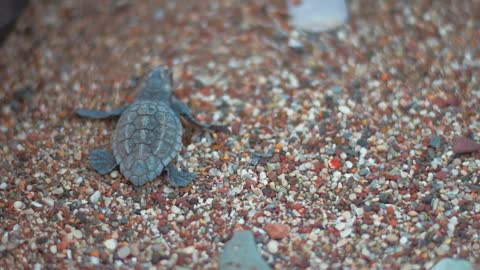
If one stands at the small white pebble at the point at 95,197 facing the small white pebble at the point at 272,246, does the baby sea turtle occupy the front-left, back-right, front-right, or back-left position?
front-left

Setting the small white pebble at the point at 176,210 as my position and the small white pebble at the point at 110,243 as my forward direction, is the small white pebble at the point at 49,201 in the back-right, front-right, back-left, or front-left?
front-right

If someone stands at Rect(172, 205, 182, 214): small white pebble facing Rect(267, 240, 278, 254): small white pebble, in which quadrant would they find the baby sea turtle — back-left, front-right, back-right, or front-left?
back-left

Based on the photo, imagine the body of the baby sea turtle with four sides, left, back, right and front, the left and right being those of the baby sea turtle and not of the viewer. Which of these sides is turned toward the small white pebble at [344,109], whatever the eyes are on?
right

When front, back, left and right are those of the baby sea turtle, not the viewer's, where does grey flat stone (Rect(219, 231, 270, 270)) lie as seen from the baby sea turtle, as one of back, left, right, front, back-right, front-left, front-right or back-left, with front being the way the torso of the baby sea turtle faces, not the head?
back-right

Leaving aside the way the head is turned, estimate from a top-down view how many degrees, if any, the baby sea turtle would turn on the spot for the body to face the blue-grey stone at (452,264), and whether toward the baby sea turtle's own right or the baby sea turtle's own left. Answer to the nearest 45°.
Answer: approximately 135° to the baby sea turtle's own right

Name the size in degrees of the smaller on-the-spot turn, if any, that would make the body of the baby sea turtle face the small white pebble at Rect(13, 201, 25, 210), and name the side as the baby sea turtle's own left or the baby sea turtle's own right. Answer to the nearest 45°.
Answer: approximately 90° to the baby sea turtle's own left

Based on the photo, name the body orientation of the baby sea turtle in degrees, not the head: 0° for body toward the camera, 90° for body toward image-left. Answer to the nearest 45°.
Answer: approximately 180°

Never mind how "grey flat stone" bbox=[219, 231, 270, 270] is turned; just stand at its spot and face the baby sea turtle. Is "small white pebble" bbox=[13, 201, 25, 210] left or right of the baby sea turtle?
left

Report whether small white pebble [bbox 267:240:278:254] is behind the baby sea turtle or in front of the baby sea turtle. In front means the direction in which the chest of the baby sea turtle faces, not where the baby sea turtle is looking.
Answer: behind

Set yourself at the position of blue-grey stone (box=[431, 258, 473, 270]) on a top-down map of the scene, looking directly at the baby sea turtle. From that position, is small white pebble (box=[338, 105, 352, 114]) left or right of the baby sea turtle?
right

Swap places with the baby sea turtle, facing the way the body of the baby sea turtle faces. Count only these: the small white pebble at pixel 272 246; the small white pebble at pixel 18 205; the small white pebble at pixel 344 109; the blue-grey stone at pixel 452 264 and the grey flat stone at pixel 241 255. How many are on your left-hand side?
1
